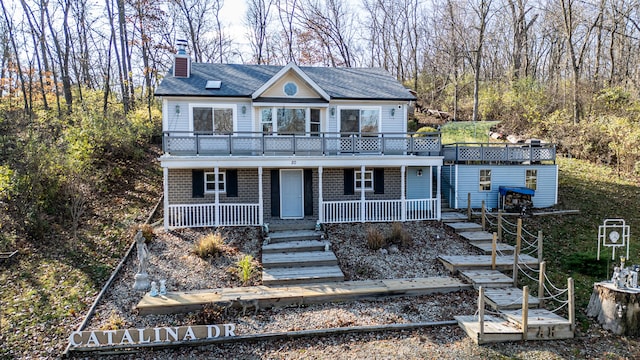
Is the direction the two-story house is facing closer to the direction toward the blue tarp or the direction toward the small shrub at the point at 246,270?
the small shrub

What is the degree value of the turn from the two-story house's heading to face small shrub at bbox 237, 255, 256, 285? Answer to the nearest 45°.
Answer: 0° — it already faces it

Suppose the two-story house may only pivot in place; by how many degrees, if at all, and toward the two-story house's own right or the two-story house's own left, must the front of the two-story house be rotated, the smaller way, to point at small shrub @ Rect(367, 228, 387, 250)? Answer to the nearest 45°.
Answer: approximately 45° to the two-story house's own left

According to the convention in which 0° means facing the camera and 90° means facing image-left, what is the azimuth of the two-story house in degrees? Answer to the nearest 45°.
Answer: approximately 0°

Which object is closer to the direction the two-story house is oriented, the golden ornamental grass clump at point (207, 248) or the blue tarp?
the golden ornamental grass clump

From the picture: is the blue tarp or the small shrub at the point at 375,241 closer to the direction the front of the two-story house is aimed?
the small shrub

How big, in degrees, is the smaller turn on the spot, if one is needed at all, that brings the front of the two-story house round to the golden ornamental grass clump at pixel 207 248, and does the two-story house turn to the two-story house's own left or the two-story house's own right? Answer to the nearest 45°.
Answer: approximately 45° to the two-story house's own right

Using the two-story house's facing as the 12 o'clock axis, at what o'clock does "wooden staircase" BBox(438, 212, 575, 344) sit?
The wooden staircase is roughly at 11 o'clock from the two-story house.

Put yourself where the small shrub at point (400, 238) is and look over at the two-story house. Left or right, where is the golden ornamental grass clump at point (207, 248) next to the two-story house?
left

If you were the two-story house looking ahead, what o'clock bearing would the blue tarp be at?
The blue tarp is roughly at 9 o'clock from the two-story house.
